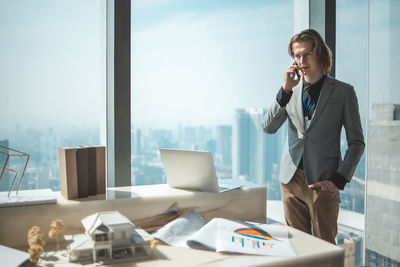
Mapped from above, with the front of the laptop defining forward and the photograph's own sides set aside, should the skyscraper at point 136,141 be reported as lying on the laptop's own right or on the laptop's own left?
on the laptop's own left

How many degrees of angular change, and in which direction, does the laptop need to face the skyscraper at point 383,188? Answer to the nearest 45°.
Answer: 0° — it already faces it

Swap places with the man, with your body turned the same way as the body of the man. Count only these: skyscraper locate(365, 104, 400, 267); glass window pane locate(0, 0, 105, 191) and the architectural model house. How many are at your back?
1

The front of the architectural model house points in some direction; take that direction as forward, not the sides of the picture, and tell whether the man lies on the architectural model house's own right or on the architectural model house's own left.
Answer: on the architectural model house's own left

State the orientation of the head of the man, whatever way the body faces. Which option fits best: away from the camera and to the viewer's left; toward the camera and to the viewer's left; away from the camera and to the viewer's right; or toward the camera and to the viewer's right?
toward the camera and to the viewer's left

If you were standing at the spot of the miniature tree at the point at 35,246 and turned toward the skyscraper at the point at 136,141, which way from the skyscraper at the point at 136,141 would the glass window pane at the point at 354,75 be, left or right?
right

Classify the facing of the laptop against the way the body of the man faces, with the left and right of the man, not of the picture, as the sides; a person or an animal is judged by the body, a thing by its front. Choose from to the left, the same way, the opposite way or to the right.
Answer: the opposite way

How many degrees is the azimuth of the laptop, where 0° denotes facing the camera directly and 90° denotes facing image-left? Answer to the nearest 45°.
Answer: approximately 225°

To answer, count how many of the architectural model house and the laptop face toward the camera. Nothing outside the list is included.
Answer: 1
